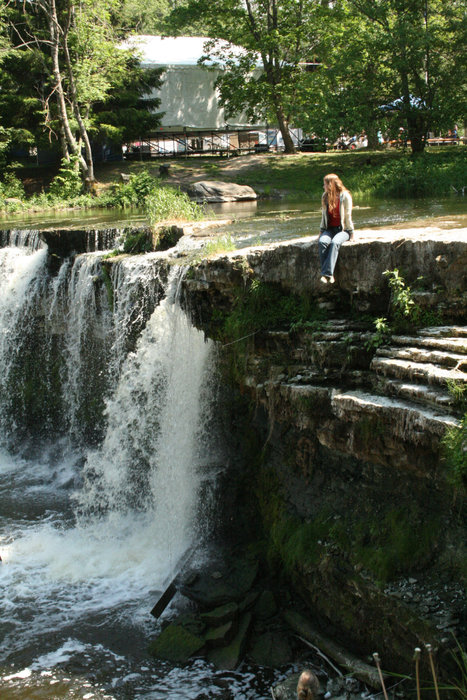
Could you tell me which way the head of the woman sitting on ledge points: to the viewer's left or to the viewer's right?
to the viewer's left

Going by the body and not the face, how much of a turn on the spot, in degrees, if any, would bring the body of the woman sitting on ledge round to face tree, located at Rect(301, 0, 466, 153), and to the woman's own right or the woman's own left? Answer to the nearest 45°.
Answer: approximately 135° to the woman's own right

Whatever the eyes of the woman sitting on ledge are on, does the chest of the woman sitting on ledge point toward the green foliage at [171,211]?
no

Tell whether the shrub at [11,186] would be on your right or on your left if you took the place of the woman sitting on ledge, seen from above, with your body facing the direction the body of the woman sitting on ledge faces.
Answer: on your right

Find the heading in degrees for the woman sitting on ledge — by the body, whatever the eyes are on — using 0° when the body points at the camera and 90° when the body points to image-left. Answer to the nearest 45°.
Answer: approximately 45°

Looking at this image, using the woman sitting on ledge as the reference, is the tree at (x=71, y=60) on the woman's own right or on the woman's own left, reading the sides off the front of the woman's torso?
on the woman's own right
